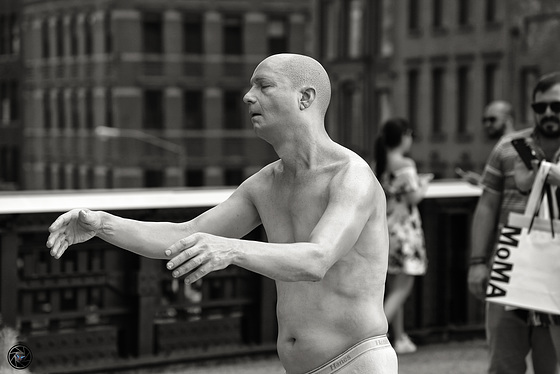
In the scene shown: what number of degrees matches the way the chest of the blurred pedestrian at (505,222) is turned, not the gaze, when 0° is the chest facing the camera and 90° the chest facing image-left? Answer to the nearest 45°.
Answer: approximately 0°

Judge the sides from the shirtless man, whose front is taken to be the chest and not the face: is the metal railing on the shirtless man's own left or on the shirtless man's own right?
on the shirtless man's own right

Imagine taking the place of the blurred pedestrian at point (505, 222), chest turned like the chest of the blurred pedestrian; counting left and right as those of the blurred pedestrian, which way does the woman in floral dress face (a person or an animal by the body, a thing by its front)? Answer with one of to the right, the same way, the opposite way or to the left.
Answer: to the left

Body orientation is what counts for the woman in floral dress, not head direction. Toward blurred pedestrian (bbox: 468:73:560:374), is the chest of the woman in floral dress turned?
no

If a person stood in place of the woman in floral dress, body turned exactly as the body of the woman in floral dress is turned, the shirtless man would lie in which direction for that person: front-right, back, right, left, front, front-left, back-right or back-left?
right

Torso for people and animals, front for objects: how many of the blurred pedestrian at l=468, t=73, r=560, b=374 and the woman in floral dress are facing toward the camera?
1

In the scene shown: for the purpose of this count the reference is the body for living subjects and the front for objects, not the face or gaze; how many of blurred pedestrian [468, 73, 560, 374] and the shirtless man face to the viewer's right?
0

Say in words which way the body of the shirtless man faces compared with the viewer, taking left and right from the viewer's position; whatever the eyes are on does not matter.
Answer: facing the viewer and to the left of the viewer

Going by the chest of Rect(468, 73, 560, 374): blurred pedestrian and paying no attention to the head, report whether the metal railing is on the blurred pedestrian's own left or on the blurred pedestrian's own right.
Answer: on the blurred pedestrian's own right

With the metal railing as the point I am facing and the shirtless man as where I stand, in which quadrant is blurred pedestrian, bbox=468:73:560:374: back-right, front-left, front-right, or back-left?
front-right

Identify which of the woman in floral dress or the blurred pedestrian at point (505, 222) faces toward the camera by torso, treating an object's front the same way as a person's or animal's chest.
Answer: the blurred pedestrian

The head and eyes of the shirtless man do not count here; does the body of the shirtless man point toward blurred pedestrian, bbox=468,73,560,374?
no

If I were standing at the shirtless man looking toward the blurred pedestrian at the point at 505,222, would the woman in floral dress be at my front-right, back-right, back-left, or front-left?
front-left

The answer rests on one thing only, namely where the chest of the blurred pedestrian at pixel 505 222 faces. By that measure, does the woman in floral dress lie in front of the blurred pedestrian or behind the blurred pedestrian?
behind

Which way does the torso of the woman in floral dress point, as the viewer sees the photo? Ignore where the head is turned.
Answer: to the viewer's right
